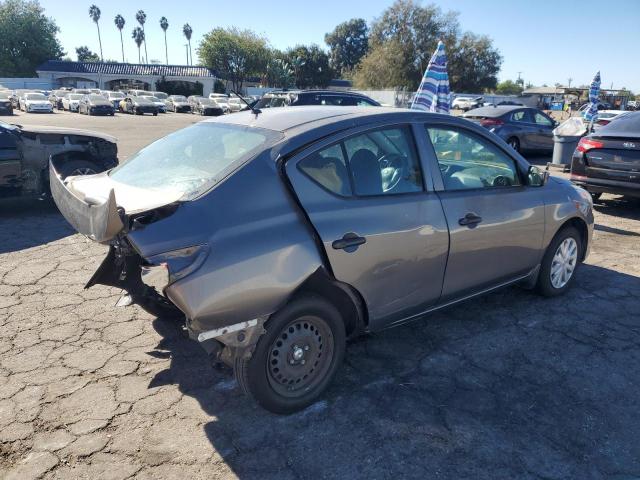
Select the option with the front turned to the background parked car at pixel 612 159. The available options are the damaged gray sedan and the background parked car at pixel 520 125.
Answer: the damaged gray sedan

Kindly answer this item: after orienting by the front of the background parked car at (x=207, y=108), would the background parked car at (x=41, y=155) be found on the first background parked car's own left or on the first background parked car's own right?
on the first background parked car's own right

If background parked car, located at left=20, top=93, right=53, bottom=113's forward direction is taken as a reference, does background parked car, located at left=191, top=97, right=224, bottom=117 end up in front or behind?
in front

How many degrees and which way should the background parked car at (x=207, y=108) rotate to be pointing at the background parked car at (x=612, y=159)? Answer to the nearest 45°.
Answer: approximately 45° to its right

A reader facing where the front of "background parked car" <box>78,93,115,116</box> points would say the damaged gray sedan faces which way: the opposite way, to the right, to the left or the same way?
to the left

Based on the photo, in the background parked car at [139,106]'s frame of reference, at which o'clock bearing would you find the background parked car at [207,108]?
the background parked car at [207,108] is roughly at 10 o'clock from the background parked car at [139,106].

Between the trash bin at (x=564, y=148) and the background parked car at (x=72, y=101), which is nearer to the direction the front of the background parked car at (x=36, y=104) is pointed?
the trash bin

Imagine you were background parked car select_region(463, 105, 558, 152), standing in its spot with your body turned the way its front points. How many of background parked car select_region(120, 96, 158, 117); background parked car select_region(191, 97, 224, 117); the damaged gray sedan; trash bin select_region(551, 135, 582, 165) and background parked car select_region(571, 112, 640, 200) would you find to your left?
2

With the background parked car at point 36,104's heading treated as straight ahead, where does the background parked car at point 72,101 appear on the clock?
the background parked car at point 72,101 is roughly at 9 o'clock from the background parked car at point 36,104.

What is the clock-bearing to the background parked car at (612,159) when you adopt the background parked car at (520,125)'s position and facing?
the background parked car at (612,159) is roughly at 4 o'clock from the background parked car at (520,125).

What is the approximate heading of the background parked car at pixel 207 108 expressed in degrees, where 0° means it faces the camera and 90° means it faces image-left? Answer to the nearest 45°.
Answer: approximately 315°

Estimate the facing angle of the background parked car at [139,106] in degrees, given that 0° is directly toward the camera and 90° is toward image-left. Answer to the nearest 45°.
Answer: approximately 315°

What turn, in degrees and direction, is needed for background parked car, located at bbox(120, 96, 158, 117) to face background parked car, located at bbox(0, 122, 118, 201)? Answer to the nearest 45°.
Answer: approximately 45° to its right

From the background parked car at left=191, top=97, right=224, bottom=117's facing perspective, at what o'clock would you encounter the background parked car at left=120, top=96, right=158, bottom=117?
the background parked car at left=120, top=96, right=158, bottom=117 is roughly at 4 o'clock from the background parked car at left=191, top=97, right=224, bottom=117.

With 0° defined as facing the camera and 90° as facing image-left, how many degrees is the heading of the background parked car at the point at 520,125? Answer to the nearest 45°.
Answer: approximately 225°

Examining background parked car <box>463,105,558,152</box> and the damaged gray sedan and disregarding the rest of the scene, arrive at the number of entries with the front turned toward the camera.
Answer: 0

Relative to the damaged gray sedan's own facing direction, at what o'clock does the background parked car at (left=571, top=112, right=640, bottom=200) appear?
The background parked car is roughly at 12 o'clock from the damaged gray sedan.

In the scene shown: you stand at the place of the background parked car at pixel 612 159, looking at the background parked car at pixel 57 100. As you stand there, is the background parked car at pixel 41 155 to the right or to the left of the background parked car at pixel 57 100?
left
